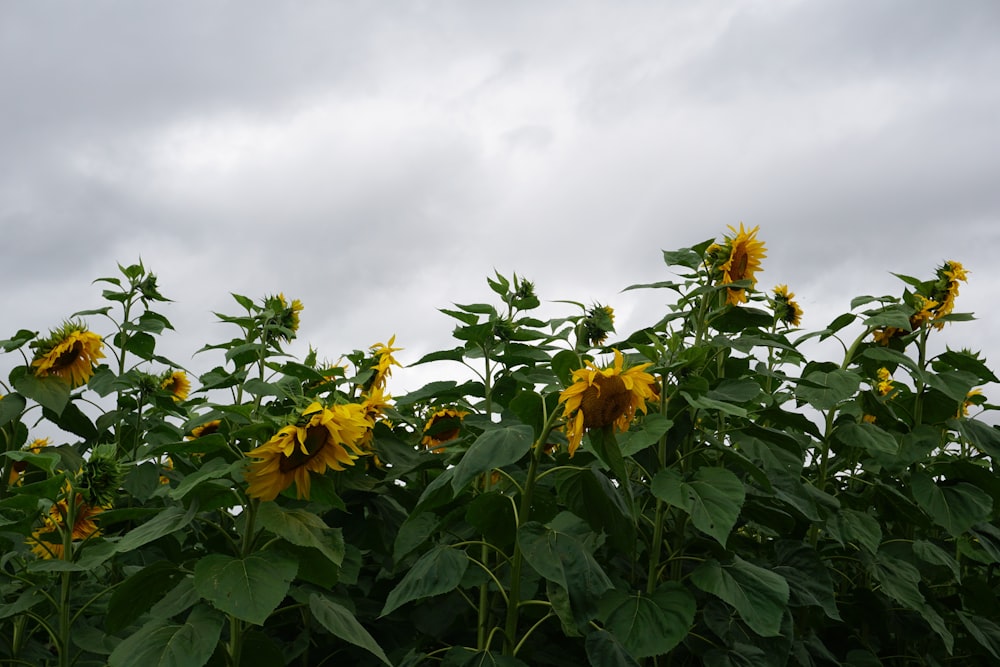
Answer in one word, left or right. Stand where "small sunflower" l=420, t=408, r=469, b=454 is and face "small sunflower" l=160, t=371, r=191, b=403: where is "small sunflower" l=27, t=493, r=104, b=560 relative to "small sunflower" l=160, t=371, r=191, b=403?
left

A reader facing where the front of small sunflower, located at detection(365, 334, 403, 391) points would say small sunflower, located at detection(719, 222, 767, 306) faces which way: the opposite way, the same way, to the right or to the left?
to the right

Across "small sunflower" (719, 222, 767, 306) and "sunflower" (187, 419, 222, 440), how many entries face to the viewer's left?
0

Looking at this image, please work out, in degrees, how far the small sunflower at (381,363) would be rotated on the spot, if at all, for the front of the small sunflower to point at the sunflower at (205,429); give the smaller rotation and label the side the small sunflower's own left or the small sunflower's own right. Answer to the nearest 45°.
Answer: approximately 135° to the small sunflower's own left

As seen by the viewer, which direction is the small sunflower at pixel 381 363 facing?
to the viewer's right

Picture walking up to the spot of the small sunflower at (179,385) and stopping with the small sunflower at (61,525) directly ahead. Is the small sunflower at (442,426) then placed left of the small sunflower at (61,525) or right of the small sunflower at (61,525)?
left

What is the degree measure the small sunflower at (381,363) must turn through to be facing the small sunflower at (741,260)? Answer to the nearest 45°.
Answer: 0° — it already faces it

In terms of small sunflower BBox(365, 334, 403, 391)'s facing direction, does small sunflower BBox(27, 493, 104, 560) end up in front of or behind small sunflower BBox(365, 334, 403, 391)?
behind

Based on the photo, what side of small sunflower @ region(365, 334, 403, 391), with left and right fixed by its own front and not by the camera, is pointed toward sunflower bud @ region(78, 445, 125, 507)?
back

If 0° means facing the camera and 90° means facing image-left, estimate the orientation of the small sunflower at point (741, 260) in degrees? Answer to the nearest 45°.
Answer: approximately 315°

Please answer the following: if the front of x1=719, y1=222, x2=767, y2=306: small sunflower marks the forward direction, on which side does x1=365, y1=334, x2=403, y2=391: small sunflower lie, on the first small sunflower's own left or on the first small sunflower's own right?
on the first small sunflower's own right

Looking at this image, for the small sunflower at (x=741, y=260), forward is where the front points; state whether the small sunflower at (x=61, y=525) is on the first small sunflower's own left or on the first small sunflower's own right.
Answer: on the first small sunflower's own right
